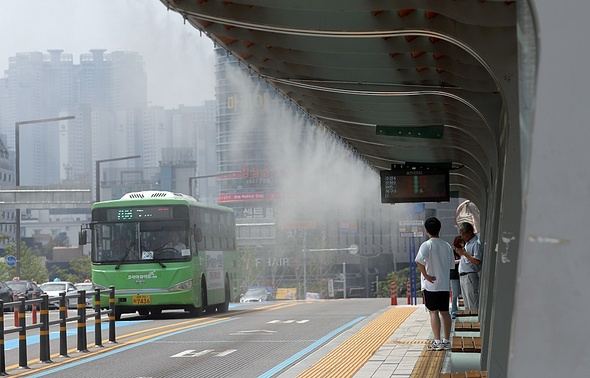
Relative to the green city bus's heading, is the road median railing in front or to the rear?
in front

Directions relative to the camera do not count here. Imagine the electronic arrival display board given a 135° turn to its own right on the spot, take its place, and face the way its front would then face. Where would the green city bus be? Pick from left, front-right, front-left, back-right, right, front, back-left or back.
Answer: front

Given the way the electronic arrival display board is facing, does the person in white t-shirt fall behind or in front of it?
in front

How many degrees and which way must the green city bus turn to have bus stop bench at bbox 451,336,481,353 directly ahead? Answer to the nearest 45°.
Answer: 0° — it already faces it

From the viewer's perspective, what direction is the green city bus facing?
toward the camera

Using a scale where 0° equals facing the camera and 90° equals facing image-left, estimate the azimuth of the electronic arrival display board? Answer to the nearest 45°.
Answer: approximately 0°

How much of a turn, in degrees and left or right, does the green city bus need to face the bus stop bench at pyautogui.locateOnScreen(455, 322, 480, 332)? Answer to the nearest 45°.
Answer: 0° — it already faces it

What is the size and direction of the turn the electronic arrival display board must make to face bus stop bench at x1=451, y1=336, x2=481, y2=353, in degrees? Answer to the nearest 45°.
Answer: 0° — it already faces it

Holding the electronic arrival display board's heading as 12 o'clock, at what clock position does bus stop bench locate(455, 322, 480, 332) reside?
The bus stop bench is roughly at 12 o'clock from the electronic arrival display board.
